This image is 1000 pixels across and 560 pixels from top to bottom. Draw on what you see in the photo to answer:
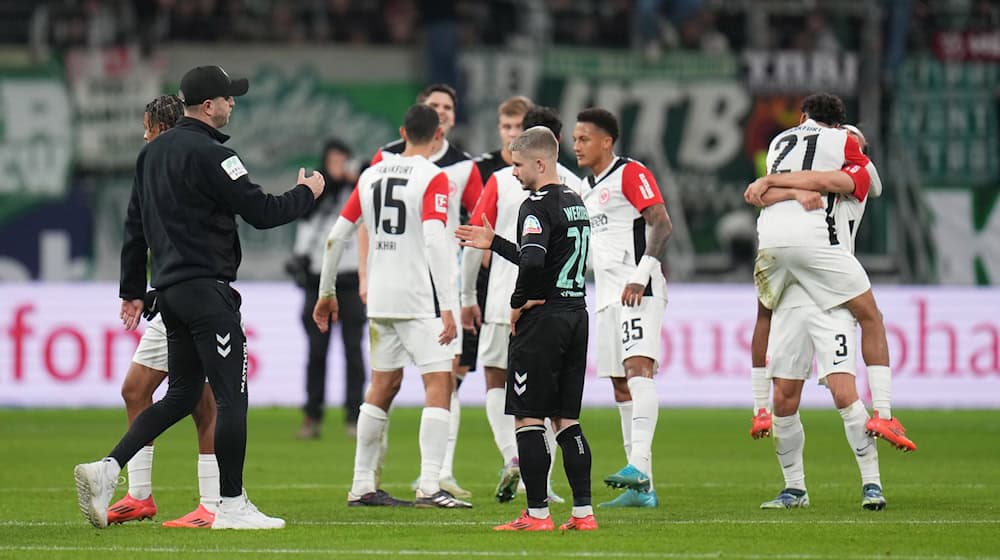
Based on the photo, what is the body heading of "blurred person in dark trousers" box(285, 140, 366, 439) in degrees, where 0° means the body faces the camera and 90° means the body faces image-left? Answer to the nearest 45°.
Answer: approximately 0°

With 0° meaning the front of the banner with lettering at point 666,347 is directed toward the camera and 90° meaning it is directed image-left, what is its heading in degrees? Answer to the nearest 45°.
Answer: approximately 0°

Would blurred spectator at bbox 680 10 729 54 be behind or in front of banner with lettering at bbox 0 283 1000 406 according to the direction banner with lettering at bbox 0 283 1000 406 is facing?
behind

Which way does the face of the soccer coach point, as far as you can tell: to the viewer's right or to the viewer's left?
to the viewer's right

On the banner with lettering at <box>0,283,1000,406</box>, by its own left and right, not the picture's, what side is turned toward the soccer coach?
front

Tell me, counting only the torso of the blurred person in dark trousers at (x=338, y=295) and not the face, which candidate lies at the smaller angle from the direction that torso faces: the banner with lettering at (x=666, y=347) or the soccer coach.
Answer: the soccer coach

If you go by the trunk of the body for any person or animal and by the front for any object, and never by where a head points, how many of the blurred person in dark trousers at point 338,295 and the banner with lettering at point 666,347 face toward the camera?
2

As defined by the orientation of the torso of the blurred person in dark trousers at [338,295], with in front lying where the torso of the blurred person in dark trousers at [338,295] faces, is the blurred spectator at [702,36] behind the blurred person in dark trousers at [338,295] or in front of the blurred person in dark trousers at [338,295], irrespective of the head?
behind

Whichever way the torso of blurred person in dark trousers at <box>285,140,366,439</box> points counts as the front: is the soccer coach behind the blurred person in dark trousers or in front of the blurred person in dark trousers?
in front

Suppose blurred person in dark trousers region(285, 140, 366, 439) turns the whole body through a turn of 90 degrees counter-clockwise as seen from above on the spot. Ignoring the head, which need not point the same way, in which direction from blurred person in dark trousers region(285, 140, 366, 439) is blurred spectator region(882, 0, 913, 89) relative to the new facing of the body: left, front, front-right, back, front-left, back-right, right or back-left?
front-left
